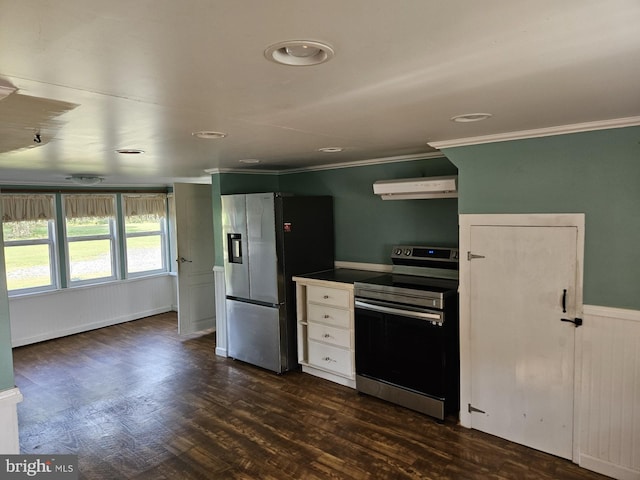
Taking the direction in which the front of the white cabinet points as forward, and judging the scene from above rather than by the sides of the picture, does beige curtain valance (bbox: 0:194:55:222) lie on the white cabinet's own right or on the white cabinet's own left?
on the white cabinet's own right

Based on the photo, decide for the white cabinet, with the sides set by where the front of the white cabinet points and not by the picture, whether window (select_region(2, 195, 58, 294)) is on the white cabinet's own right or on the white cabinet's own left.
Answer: on the white cabinet's own right

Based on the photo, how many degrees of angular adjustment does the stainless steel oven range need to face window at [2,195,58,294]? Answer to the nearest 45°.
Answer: approximately 45° to its right

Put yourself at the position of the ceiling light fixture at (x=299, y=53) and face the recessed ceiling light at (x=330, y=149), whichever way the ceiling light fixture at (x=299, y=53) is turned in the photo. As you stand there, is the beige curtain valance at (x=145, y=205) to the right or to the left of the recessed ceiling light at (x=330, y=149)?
left

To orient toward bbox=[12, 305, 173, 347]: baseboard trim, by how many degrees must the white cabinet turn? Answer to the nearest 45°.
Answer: approximately 90° to its right
